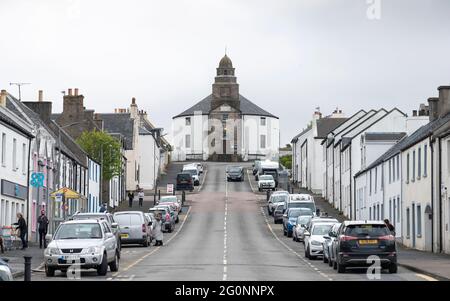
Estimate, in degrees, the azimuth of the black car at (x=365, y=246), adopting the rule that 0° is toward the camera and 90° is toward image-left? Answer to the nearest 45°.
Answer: approximately 180°

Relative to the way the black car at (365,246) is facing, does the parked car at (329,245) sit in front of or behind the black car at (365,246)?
in front

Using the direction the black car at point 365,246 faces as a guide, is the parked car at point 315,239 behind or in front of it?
in front

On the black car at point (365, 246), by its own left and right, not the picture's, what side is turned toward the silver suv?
left
